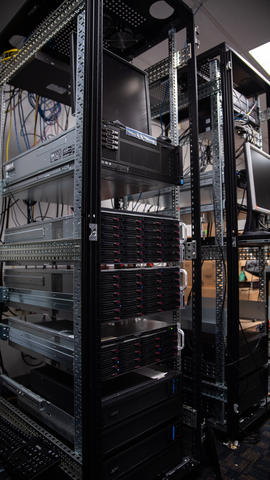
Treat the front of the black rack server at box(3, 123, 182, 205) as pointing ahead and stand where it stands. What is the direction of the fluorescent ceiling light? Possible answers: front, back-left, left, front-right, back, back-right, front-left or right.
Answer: left

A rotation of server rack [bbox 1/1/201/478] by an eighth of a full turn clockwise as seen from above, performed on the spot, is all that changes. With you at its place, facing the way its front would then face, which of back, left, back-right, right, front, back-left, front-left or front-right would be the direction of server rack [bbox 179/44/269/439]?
back-left

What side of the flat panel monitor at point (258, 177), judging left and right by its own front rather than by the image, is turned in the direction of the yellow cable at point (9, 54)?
right

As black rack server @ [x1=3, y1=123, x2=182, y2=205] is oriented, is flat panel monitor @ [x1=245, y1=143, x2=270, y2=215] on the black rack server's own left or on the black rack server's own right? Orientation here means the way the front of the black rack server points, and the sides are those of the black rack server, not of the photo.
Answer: on the black rack server's own left

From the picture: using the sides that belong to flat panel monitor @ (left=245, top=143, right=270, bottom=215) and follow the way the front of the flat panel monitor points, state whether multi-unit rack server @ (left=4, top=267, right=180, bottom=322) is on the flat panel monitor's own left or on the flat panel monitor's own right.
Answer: on the flat panel monitor's own right
